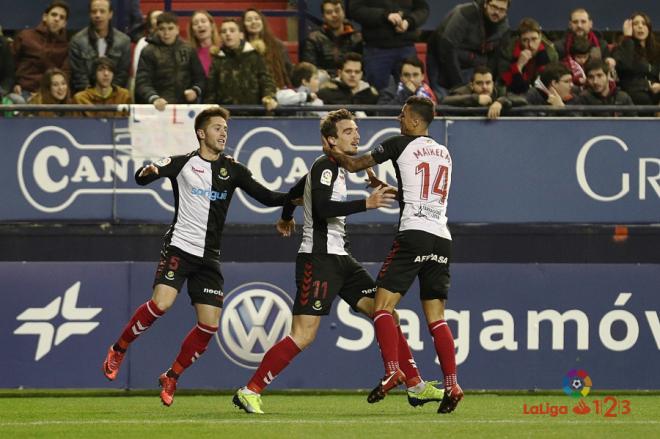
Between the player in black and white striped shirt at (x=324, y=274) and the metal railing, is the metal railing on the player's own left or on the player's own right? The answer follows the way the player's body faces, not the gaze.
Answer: on the player's own left

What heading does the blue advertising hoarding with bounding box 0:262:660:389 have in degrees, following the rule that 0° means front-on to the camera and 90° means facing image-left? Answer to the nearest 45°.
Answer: approximately 0°

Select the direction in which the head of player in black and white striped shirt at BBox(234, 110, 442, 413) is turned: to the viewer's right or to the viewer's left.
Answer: to the viewer's right

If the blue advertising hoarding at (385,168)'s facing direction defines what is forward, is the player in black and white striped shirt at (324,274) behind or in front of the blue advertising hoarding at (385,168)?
in front
